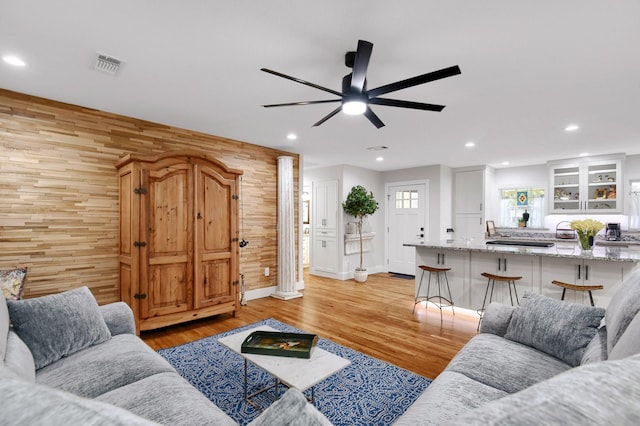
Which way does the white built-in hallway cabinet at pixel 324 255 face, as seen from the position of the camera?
facing the viewer and to the left of the viewer

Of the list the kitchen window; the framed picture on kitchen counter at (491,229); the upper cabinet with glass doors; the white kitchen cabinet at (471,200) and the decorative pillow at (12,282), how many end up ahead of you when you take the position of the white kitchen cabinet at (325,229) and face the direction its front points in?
1

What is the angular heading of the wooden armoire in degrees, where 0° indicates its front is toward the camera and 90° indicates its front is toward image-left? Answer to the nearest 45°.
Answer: approximately 315°

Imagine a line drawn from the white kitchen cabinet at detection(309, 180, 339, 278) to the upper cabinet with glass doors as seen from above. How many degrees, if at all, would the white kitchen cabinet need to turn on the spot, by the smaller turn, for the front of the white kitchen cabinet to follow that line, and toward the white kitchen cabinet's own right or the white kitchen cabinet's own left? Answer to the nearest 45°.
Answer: approximately 135° to the white kitchen cabinet's own left

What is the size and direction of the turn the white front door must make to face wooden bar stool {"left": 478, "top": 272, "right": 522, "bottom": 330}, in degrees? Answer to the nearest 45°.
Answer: approximately 45° to its left

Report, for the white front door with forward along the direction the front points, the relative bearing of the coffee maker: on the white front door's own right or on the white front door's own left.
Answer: on the white front door's own left

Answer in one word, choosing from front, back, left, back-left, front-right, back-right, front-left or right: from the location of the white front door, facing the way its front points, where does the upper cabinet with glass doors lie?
back-left

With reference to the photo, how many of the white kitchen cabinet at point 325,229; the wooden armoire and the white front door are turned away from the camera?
0

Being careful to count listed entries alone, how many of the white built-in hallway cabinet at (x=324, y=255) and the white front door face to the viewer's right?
0

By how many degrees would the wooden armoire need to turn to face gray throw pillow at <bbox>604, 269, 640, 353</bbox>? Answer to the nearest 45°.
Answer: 0° — it already faces it

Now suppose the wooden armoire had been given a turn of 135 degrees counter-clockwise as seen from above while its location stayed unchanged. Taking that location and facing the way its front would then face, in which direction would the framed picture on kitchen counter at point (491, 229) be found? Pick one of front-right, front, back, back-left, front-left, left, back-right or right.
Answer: right

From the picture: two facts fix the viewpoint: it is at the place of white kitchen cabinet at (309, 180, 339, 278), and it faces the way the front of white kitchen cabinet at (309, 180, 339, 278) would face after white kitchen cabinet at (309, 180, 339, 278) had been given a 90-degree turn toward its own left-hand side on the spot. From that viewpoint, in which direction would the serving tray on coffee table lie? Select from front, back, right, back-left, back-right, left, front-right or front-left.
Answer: front-right

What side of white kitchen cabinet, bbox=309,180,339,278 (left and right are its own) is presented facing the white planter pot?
left

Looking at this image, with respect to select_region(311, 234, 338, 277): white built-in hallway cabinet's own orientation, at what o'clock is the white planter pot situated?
The white planter pot is roughly at 9 o'clock from the white built-in hallway cabinet.

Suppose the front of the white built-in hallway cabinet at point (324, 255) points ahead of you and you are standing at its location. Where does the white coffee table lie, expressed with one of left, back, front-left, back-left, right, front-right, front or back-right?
front-left

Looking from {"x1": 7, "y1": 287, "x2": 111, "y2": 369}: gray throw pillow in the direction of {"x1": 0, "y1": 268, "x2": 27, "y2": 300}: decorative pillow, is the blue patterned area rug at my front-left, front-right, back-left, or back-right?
back-right

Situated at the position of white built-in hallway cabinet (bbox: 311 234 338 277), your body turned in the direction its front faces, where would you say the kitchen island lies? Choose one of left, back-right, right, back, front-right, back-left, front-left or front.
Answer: left

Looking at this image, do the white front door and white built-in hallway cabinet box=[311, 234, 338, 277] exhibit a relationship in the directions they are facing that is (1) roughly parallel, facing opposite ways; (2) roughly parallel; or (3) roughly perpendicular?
roughly parallel
